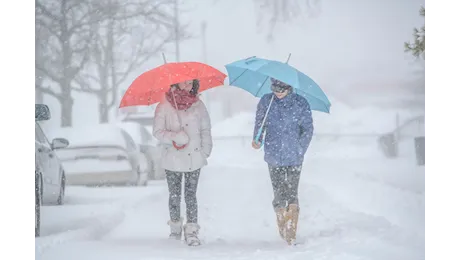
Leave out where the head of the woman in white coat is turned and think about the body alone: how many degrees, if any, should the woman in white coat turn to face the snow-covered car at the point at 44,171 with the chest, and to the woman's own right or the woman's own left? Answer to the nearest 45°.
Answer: approximately 135° to the woman's own right

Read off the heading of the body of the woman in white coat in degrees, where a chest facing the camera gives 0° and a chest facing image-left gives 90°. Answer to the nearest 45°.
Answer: approximately 0°

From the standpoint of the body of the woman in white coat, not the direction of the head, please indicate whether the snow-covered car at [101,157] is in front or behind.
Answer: behind

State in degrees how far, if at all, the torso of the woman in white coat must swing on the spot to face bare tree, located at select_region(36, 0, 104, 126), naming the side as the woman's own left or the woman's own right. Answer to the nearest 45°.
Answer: approximately 135° to the woman's own right

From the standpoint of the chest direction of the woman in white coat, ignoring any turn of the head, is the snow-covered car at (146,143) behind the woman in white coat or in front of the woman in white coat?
behind

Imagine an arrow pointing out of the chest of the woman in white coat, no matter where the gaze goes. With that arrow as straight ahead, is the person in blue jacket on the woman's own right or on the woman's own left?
on the woman's own left
